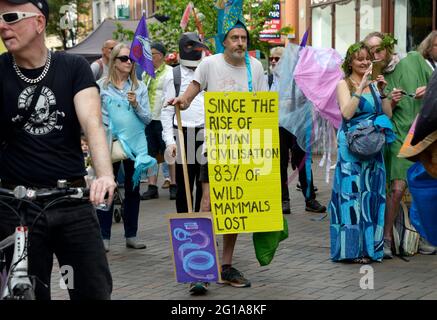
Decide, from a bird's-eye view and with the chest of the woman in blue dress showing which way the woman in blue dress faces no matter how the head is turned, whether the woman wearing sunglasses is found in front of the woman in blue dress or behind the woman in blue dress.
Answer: behind

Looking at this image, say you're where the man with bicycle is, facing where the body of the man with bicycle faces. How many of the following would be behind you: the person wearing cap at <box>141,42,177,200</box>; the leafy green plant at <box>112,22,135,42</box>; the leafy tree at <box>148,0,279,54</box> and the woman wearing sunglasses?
4

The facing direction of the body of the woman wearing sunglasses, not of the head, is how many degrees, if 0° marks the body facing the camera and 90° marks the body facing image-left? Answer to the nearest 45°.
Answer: approximately 315°

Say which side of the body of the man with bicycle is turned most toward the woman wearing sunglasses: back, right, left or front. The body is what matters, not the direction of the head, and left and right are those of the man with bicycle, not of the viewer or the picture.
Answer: back

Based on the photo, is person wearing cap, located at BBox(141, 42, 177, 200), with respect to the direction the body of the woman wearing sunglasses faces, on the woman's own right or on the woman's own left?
on the woman's own left

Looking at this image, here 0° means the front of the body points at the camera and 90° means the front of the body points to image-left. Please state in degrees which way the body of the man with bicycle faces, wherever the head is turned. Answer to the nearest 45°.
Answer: approximately 0°

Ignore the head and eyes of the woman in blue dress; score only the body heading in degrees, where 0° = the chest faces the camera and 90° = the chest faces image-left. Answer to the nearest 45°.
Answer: approximately 315°

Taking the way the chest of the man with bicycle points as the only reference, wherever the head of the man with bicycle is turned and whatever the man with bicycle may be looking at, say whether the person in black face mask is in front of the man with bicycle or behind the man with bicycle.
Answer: behind

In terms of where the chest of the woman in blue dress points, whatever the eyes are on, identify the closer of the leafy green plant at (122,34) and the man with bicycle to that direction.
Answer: the man with bicycle

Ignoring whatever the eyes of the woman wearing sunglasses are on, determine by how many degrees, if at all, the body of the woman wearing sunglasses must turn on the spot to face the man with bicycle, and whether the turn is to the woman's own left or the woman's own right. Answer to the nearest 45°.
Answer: approximately 45° to the woman's own right
